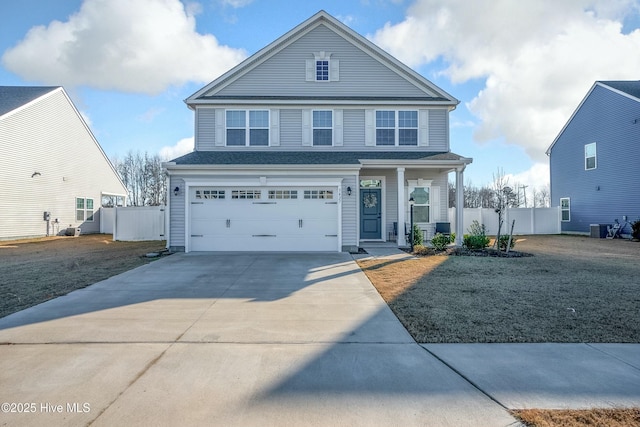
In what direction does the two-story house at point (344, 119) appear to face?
toward the camera

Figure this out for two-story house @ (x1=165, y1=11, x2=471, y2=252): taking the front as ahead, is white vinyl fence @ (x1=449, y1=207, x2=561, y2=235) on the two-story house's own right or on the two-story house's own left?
on the two-story house's own left

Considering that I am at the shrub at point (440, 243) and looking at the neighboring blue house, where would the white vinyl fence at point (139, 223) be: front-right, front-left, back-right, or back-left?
back-left

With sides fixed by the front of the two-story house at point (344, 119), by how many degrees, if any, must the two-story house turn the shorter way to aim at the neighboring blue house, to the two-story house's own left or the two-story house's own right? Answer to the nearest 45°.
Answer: approximately 90° to the two-story house's own left

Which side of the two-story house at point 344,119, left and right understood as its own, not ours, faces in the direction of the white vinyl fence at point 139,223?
right

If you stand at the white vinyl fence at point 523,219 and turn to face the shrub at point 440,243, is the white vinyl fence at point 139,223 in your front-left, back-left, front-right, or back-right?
front-right

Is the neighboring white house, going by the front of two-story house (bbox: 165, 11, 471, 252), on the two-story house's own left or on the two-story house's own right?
on the two-story house's own right
